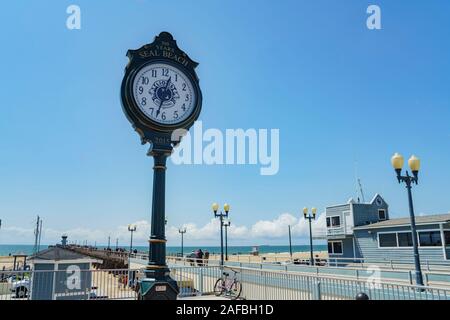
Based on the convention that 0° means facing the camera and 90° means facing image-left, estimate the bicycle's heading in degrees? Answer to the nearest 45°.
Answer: approximately 315°

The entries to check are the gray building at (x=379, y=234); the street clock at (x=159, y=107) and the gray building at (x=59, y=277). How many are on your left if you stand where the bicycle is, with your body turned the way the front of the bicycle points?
1

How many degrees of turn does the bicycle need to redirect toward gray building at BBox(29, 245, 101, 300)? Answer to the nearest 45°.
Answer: approximately 135° to its right

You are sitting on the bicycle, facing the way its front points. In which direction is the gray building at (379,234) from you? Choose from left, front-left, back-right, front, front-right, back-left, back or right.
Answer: left
